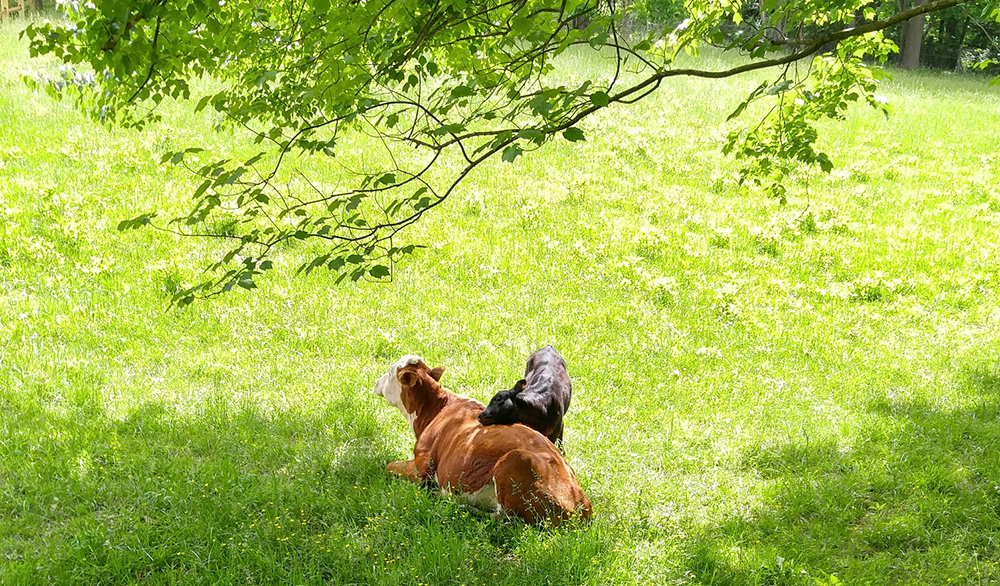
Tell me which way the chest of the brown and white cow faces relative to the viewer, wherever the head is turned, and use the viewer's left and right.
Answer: facing away from the viewer and to the left of the viewer
